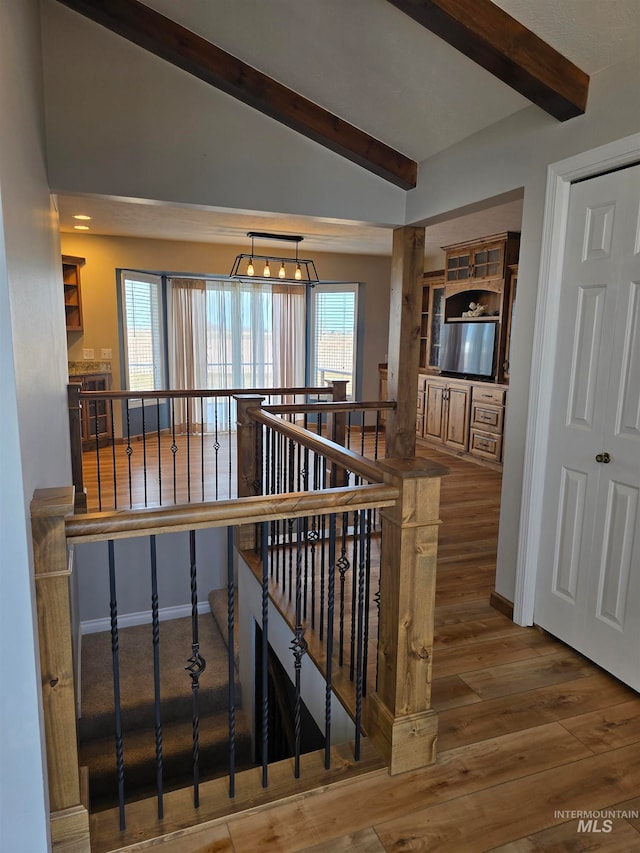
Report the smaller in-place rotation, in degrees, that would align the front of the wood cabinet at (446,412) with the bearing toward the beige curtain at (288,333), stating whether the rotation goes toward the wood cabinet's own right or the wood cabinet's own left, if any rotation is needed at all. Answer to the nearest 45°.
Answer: approximately 90° to the wood cabinet's own right

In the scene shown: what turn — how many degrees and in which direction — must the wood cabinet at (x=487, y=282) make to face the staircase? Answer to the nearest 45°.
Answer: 0° — it already faces it

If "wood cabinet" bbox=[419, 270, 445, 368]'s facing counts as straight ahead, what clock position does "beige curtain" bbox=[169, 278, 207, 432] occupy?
The beige curtain is roughly at 1 o'clock from the wood cabinet.

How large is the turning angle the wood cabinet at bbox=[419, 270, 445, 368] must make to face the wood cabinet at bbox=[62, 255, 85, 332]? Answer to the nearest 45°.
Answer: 0° — it already faces it

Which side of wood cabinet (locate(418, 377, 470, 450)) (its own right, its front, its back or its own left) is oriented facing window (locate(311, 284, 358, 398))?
right

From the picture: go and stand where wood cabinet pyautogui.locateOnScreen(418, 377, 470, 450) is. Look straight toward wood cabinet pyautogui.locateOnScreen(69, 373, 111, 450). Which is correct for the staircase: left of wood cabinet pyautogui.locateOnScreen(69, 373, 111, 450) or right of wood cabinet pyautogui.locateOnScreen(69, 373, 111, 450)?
left

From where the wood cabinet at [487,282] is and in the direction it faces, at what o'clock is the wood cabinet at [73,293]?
the wood cabinet at [73,293] is roughly at 1 o'clock from the wood cabinet at [487,282].

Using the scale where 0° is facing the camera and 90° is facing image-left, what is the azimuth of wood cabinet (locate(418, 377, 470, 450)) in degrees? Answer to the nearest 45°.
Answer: approximately 45°

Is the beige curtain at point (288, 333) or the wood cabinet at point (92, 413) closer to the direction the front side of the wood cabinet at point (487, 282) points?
the wood cabinet
